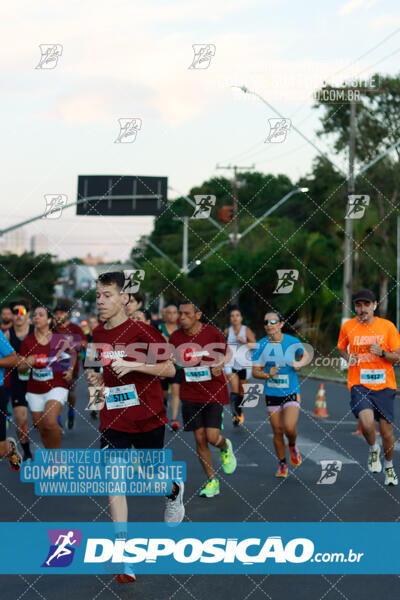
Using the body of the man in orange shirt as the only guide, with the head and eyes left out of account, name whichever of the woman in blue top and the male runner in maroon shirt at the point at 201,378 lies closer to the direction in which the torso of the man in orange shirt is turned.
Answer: the male runner in maroon shirt

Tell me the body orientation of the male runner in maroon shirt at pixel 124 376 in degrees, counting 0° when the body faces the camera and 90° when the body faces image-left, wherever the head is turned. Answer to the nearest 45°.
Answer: approximately 45°

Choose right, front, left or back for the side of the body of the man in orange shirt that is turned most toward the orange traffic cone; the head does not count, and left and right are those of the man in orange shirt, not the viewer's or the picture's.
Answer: back

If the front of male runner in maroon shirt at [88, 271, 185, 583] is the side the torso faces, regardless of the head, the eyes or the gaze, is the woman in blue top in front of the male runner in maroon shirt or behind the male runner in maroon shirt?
behind

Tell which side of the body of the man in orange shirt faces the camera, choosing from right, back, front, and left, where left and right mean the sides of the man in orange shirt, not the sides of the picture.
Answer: front

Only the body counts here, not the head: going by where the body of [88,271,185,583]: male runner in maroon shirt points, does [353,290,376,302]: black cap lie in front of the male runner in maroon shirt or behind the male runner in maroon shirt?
behind

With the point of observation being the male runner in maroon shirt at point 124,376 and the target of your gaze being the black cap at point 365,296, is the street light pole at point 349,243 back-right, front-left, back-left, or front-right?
front-left

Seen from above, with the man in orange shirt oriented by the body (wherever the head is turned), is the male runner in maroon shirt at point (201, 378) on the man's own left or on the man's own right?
on the man's own right

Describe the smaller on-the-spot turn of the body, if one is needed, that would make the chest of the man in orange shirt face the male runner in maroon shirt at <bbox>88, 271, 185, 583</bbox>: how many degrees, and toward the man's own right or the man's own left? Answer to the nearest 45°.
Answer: approximately 45° to the man's own right

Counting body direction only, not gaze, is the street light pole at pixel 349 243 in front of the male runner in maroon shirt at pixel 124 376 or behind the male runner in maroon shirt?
behind

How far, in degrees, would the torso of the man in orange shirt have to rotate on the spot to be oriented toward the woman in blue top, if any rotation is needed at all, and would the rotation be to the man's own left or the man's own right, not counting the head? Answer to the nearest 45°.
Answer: approximately 90° to the man's own right

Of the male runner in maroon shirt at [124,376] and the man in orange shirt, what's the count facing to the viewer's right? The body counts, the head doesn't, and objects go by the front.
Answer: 0

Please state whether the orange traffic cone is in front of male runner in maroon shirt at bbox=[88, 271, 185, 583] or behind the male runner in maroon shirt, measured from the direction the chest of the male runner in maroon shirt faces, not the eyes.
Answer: behind

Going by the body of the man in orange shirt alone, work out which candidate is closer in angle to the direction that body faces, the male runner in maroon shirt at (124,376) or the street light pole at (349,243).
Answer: the male runner in maroon shirt
